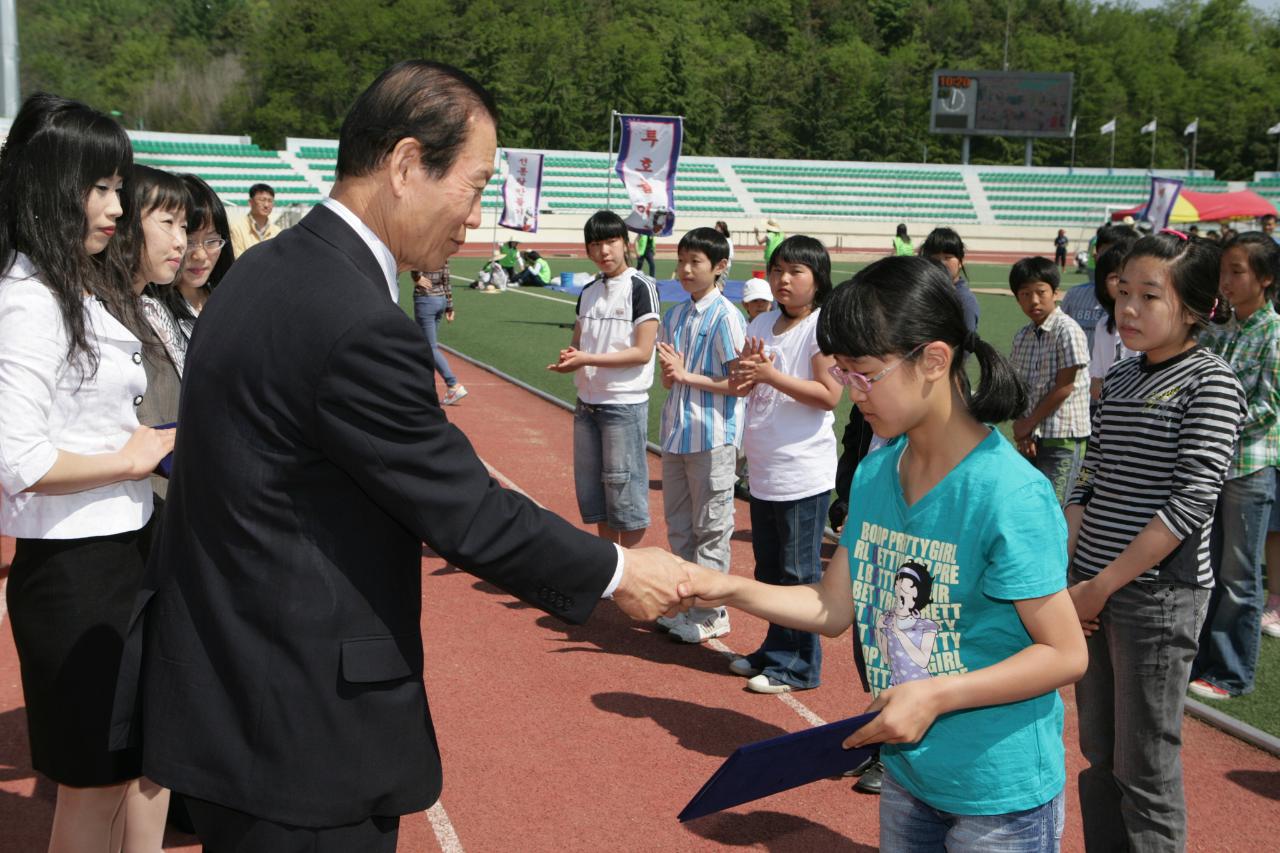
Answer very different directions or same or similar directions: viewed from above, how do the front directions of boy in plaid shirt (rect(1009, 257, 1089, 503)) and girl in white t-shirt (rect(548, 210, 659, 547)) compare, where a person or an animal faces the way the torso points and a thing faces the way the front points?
same or similar directions

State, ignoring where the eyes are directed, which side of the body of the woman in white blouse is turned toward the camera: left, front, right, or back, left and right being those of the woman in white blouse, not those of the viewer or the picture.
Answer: right

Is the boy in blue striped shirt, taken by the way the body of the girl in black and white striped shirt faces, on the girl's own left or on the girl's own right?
on the girl's own right

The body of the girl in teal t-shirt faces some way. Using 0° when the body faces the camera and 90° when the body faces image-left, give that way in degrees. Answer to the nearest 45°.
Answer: approximately 45°

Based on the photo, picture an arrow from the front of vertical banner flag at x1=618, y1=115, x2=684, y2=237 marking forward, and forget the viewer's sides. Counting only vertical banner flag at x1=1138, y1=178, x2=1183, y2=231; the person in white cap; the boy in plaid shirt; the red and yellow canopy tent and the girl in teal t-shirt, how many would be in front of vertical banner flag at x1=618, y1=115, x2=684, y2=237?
3

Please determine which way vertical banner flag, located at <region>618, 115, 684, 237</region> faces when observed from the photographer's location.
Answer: facing the viewer

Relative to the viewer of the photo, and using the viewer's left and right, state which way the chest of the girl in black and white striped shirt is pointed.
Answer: facing the viewer and to the left of the viewer

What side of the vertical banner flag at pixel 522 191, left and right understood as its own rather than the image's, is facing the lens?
front

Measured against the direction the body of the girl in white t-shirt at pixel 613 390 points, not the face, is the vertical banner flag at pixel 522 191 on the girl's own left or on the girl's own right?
on the girl's own right

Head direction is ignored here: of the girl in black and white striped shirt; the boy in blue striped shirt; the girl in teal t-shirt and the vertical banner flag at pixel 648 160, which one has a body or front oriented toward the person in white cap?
the vertical banner flag

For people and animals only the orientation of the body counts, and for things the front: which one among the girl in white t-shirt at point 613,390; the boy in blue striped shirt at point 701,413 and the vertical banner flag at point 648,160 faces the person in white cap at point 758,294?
the vertical banner flag

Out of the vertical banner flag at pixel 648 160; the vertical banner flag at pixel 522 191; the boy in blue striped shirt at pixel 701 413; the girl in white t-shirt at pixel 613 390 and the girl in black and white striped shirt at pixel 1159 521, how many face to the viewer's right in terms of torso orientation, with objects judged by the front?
0

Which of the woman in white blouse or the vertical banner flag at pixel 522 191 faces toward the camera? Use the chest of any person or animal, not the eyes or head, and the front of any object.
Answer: the vertical banner flag

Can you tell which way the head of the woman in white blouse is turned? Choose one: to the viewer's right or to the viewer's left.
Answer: to the viewer's right
